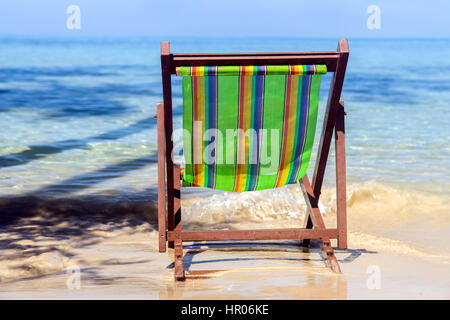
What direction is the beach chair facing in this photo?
away from the camera
